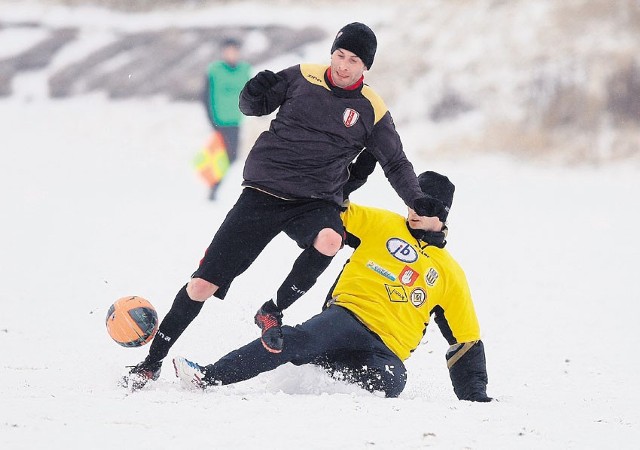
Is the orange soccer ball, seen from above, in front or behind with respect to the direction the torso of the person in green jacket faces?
in front

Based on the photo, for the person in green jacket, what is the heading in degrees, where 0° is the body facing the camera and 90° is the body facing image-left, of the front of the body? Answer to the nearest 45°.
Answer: approximately 0°
